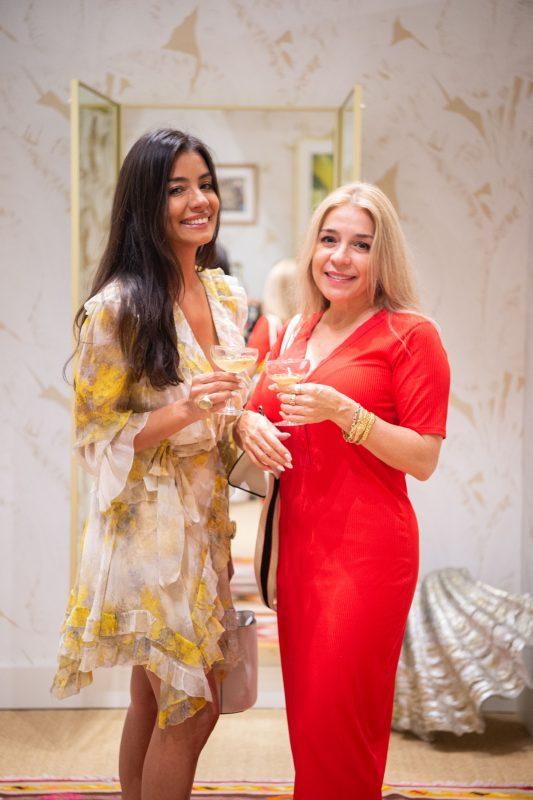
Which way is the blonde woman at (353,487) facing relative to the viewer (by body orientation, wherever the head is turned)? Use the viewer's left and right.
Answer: facing the viewer and to the left of the viewer

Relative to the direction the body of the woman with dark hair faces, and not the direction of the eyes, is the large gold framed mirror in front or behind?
behind

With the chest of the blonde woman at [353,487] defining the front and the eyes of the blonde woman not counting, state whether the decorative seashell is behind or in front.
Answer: behind

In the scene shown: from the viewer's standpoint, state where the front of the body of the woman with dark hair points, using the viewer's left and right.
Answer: facing the viewer and to the right of the viewer

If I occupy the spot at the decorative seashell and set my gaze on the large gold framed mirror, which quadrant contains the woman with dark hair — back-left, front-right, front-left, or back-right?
front-left

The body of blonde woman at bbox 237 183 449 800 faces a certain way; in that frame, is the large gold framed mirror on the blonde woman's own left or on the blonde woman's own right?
on the blonde woman's own right

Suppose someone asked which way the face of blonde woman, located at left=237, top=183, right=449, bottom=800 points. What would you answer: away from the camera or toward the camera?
toward the camera

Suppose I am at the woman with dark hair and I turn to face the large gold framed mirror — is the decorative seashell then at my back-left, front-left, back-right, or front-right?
front-right

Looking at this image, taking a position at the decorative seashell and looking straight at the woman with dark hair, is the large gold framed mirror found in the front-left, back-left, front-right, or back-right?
front-right

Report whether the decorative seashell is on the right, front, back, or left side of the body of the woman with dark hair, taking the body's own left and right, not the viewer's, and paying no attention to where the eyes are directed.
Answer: left

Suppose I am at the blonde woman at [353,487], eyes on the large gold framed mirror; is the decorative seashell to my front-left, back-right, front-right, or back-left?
front-right
